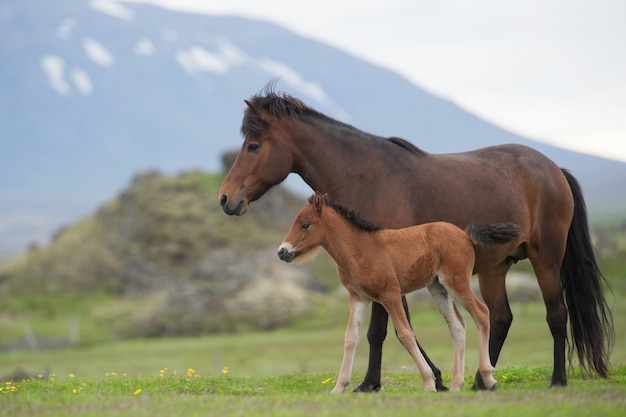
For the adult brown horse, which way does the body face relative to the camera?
to the viewer's left
